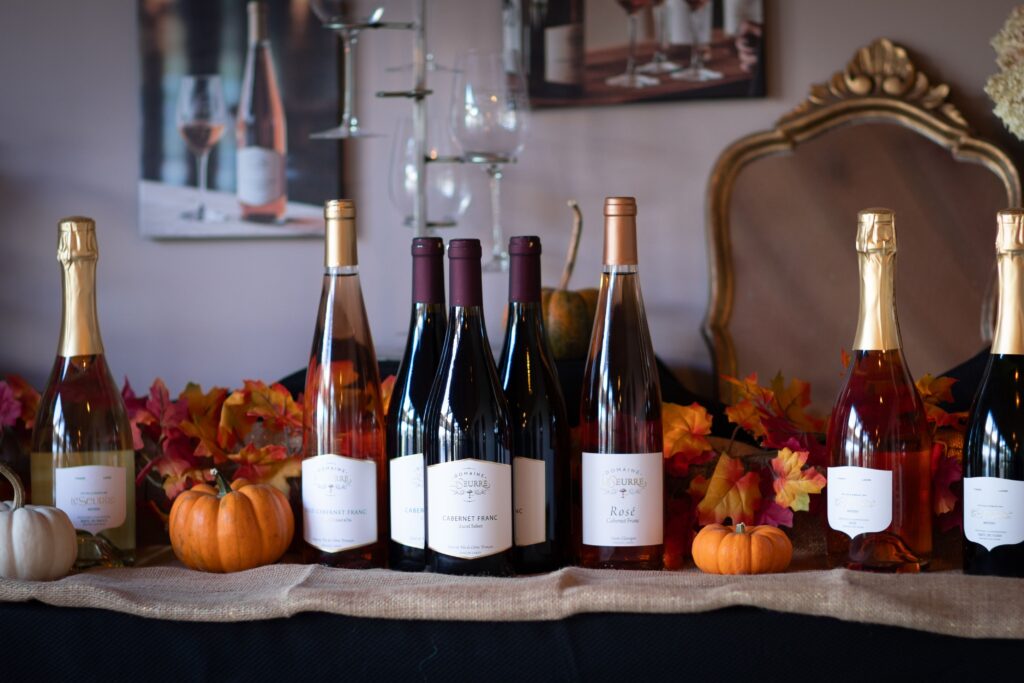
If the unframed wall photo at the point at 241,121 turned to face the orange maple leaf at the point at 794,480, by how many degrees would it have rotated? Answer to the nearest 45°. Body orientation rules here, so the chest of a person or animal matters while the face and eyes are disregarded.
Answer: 0° — it already faces it

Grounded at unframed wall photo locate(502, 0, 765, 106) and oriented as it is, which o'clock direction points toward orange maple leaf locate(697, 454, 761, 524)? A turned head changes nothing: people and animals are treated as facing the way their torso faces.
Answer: The orange maple leaf is roughly at 12 o'clock from the unframed wall photo.

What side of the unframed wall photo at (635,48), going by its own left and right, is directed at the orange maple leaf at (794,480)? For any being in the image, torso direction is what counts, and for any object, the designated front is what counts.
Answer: front

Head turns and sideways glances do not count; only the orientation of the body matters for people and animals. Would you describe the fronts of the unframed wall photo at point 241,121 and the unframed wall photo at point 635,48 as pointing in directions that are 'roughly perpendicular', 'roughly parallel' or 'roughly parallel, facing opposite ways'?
roughly parallel

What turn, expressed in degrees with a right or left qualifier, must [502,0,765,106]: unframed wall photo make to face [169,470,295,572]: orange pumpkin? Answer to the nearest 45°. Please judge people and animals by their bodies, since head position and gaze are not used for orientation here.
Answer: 0° — it already faces it

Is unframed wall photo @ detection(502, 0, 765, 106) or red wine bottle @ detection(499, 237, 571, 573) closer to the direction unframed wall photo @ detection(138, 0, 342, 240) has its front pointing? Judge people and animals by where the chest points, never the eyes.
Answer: the red wine bottle

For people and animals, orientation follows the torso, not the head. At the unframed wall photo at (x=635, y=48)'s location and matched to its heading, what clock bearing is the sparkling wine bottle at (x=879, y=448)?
The sparkling wine bottle is roughly at 12 o'clock from the unframed wall photo.

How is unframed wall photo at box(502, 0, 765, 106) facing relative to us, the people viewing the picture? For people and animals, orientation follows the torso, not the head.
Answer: facing the viewer

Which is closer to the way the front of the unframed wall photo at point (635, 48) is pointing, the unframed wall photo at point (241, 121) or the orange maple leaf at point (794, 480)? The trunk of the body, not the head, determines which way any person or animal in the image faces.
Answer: the orange maple leaf

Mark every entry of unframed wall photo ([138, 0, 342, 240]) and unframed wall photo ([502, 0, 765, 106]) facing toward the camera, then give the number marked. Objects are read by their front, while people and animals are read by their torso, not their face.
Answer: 2

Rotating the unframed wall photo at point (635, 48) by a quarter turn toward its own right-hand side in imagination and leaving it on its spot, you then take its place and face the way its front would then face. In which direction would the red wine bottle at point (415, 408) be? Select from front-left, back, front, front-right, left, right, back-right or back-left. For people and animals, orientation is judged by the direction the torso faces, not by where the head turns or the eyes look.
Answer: left

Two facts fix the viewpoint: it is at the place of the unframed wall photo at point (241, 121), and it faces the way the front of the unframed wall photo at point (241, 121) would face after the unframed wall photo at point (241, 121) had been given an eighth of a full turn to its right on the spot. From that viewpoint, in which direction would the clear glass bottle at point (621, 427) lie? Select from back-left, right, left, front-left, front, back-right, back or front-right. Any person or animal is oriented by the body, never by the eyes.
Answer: front-left

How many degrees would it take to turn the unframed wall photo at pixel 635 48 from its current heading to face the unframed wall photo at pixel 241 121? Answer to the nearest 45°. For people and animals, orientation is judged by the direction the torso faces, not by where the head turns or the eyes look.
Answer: approximately 90° to its right

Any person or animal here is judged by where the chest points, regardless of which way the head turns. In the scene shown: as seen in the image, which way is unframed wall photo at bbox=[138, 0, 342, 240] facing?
toward the camera

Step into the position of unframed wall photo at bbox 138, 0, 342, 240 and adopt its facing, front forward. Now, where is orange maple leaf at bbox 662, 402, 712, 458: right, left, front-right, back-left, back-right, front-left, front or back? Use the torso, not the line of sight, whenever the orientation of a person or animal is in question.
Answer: front

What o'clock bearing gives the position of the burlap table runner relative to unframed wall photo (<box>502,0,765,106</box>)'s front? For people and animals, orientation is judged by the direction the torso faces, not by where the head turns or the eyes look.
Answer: The burlap table runner is roughly at 12 o'clock from the unframed wall photo.
